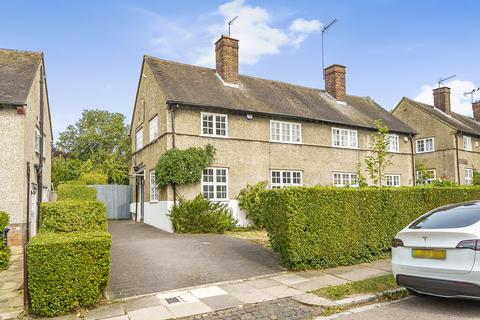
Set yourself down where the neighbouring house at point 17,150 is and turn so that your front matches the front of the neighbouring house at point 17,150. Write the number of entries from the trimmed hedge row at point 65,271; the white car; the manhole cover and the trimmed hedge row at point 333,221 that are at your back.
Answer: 0

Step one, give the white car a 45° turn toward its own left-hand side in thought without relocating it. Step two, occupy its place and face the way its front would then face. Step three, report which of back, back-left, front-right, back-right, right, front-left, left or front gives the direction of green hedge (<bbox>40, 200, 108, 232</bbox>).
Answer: left

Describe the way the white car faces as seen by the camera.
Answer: facing away from the viewer and to the right of the viewer

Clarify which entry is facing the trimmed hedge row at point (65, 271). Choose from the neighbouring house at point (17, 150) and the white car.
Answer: the neighbouring house

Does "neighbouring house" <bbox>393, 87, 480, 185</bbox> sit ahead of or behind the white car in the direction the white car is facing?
ahead

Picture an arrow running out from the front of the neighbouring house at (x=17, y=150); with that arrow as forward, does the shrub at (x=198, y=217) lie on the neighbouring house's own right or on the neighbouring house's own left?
on the neighbouring house's own left

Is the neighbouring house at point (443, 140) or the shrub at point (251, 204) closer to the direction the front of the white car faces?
the neighbouring house

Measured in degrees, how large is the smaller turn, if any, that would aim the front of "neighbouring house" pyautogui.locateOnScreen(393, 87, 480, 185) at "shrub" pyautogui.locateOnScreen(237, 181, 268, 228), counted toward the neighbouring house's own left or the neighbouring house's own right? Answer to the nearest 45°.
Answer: approximately 90° to the neighbouring house's own right

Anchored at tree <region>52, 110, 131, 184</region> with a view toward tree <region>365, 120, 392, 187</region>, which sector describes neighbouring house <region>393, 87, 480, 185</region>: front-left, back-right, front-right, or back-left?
front-left

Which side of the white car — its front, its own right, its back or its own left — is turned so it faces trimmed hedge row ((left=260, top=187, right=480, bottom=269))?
left

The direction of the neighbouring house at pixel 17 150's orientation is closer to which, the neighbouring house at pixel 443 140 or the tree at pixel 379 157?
the tree

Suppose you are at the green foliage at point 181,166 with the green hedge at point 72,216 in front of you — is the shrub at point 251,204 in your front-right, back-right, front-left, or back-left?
back-left
